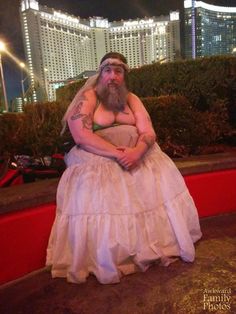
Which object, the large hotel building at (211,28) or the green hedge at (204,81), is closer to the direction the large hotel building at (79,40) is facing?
the green hedge

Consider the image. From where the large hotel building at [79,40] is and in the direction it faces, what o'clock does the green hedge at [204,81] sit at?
The green hedge is roughly at 12 o'clock from the large hotel building.

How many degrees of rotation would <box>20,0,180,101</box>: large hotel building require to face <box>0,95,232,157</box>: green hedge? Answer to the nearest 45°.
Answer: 0° — it already faces it

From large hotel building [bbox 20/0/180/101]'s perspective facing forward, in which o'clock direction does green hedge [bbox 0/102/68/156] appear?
The green hedge is roughly at 12 o'clock from the large hotel building.

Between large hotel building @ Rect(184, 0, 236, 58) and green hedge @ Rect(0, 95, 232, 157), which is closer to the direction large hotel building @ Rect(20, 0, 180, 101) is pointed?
the green hedge

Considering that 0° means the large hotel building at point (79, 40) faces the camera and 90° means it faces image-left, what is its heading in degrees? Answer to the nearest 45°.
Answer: approximately 0°

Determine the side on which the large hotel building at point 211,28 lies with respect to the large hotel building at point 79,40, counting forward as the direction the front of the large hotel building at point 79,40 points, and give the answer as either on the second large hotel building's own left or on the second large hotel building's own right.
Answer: on the second large hotel building's own left
